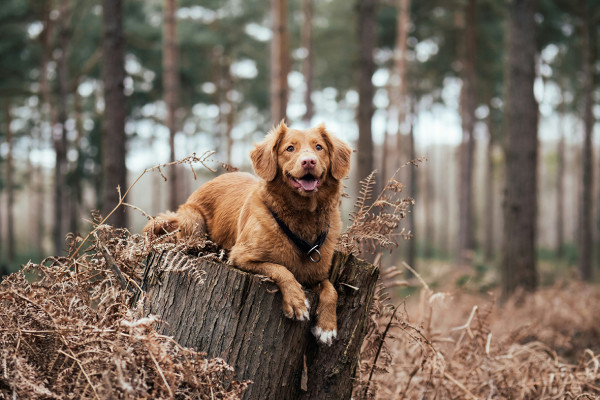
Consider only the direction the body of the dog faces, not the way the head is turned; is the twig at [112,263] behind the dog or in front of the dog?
behind

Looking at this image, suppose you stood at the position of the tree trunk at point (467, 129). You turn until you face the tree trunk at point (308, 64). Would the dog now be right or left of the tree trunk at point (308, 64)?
left

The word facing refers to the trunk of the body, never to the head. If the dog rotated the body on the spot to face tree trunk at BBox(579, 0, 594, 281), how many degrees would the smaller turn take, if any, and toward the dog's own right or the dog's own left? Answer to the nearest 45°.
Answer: approximately 90° to the dog's own left

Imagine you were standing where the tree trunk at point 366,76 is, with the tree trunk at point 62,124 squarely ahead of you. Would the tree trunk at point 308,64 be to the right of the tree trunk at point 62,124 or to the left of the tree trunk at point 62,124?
right

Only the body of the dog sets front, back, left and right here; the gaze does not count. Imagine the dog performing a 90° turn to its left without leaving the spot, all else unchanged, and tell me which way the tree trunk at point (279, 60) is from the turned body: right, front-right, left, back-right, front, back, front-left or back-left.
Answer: front-left

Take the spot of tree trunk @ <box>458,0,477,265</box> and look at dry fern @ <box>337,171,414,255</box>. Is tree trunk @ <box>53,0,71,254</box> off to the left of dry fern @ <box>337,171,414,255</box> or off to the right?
right

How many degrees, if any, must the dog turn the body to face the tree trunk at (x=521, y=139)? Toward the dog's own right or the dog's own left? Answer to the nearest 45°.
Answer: approximately 90° to the dog's own left

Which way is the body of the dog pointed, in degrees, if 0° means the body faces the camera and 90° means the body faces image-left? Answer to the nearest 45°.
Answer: approximately 315°

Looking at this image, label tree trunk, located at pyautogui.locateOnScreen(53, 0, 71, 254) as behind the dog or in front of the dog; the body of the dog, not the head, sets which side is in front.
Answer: behind
